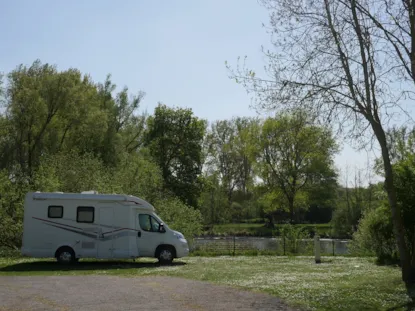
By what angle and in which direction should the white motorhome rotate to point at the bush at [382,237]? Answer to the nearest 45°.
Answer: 0° — it already faces it

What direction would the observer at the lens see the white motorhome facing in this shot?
facing to the right of the viewer
